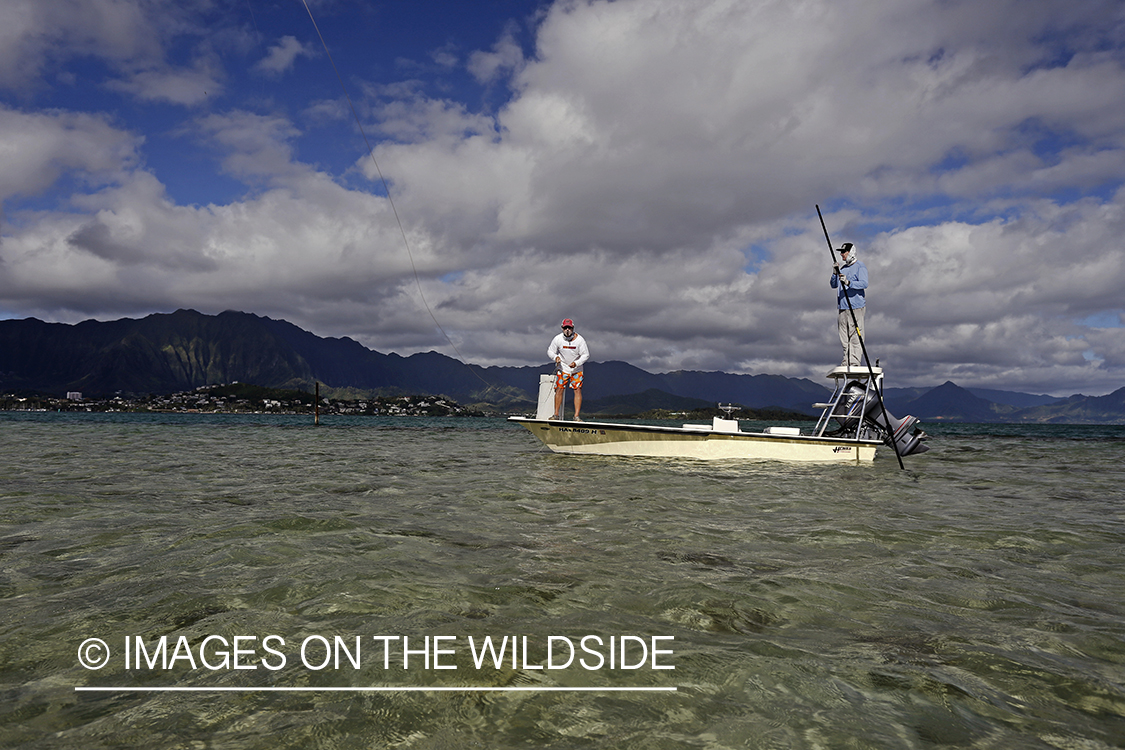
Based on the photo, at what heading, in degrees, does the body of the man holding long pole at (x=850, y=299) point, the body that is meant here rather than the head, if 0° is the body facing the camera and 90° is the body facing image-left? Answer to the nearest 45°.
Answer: approximately 45°

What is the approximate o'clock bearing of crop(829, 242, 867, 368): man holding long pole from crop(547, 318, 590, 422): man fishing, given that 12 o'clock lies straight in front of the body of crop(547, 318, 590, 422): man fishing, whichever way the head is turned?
crop(829, 242, 867, 368): man holding long pole is roughly at 9 o'clock from crop(547, 318, 590, 422): man fishing.

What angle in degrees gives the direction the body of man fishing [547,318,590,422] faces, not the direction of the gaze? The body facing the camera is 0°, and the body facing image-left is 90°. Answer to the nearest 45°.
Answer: approximately 0°

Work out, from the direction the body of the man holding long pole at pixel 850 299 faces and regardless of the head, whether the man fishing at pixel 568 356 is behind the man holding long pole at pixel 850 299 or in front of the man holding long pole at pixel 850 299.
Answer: in front
